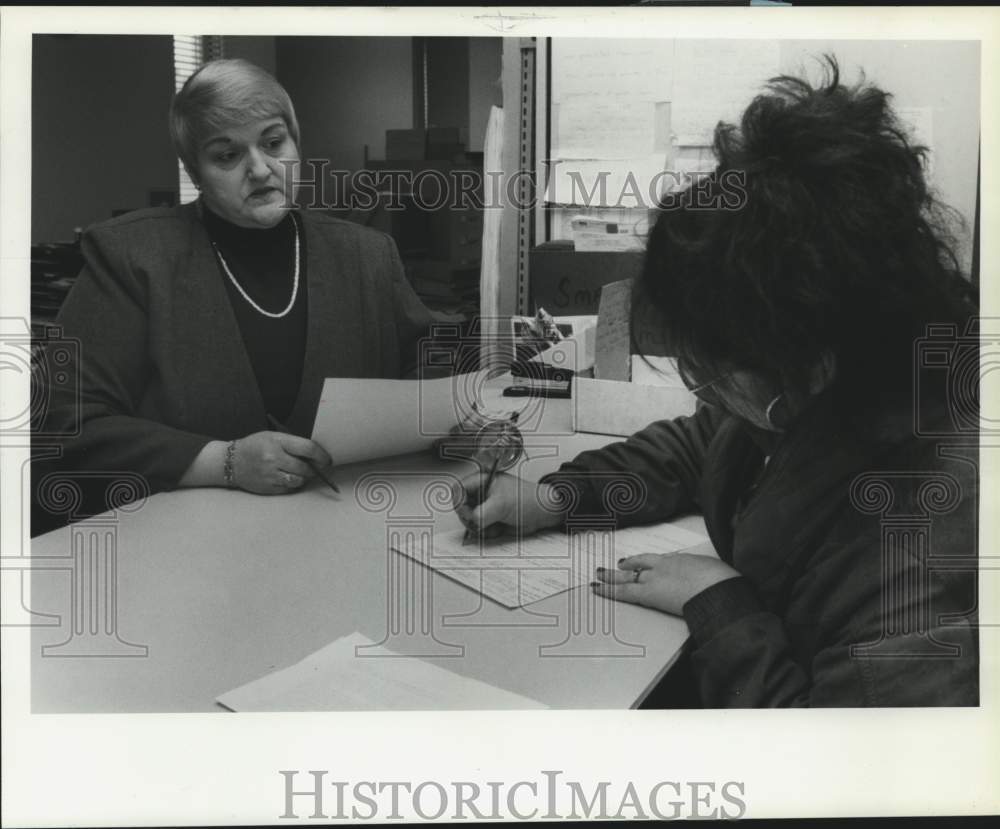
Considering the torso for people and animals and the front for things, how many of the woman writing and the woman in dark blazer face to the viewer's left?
1

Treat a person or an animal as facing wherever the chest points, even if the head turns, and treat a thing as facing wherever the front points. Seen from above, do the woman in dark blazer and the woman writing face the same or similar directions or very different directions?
very different directions

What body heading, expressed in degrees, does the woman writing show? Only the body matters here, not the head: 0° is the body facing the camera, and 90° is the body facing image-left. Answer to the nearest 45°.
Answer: approximately 90°

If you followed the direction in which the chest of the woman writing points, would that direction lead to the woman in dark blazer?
yes

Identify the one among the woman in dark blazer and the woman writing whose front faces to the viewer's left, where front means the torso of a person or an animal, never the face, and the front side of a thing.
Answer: the woman writing

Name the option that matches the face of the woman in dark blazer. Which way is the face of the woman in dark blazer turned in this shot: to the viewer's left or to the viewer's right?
to the viewer's right

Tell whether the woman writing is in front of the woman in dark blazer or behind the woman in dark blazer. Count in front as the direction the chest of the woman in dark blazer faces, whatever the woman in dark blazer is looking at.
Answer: in front

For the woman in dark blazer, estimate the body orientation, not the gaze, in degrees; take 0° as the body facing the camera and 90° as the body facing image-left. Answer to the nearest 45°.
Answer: approximately 315°
